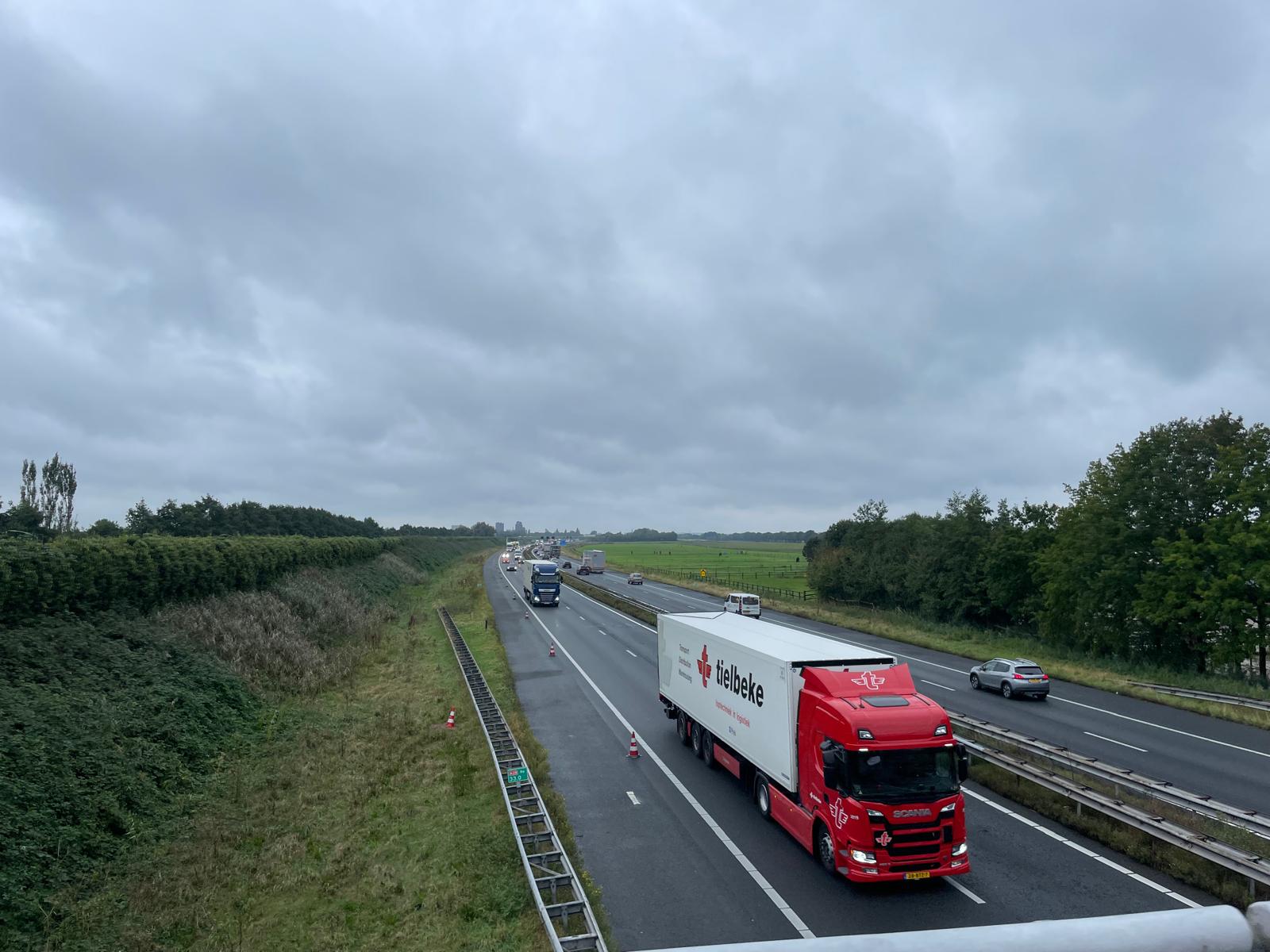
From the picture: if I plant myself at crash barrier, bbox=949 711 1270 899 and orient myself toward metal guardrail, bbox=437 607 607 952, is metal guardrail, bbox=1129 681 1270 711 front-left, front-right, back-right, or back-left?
back-right

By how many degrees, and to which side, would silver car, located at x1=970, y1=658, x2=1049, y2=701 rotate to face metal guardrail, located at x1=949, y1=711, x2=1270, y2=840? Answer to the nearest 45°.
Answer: approximately 135° to its left

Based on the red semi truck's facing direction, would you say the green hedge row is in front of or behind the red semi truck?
behind

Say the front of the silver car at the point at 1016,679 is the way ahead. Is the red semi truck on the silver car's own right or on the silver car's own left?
on the silver car's own left

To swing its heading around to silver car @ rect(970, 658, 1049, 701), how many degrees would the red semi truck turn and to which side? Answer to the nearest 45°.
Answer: approximately 135° to its left

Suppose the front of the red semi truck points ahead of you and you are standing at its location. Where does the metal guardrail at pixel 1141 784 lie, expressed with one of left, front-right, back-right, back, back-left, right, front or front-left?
left

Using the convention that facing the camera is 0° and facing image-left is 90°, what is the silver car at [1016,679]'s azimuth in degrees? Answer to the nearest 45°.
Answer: approximately 135°

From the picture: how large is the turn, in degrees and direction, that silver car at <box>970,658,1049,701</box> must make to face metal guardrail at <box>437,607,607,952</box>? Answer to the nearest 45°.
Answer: approximately 135° to its left

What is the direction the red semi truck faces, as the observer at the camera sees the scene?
facing the viewer and to the right of the viewer

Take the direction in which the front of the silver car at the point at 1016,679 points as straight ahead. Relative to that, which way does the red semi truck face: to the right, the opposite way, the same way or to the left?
the opposite way

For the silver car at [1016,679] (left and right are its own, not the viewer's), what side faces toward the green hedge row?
left

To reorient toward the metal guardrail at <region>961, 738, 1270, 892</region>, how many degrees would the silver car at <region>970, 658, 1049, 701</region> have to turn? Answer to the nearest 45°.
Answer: approximately 135° to its left

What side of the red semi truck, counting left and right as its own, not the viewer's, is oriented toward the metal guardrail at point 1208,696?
left
